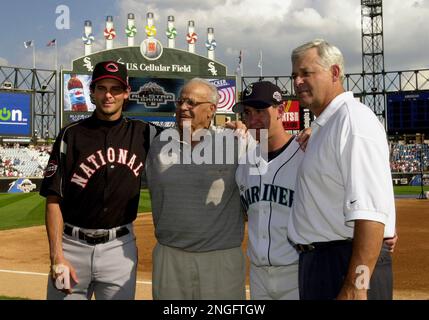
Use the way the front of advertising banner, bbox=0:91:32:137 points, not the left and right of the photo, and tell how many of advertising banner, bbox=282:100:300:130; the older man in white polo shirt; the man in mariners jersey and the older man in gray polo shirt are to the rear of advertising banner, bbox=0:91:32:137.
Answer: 0

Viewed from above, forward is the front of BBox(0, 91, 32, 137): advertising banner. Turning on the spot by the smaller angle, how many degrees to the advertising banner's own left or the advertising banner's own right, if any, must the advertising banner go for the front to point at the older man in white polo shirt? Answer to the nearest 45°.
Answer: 0° — it already faces them

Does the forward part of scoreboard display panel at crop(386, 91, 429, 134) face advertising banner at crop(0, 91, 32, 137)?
no

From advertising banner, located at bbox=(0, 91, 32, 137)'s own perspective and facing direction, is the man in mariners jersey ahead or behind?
ahead

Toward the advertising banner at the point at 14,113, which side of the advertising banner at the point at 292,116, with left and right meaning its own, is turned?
right

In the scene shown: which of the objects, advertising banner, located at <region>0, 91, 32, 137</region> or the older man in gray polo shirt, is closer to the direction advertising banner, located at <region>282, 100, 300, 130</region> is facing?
the older man in gray polo shirt

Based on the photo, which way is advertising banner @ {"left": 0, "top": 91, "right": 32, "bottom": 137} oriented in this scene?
toward the camera

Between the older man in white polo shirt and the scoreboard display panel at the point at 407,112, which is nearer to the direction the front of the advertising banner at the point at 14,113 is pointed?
the older man in white polo shirt

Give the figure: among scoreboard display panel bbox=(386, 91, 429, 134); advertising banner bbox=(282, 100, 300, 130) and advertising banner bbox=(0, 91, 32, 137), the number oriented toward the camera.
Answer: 3

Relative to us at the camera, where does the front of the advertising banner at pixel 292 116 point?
facing the viewer

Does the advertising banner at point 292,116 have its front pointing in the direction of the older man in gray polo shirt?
yes

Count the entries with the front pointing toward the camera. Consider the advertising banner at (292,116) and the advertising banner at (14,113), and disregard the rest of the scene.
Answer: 2

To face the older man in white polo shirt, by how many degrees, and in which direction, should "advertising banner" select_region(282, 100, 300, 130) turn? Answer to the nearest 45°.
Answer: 0° — it already faces them

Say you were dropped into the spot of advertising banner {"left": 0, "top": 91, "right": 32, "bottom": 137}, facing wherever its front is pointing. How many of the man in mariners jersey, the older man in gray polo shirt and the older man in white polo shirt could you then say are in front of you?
3

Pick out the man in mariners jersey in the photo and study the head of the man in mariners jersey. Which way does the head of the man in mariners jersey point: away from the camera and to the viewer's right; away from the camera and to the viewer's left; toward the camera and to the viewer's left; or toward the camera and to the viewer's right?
toward the camera and to the viewer's left

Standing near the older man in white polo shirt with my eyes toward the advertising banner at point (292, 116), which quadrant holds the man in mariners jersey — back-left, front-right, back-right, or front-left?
front-left

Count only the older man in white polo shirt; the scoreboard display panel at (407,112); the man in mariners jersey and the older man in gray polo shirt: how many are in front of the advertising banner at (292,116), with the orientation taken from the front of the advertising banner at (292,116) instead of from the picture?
3

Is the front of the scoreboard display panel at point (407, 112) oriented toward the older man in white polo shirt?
yes
